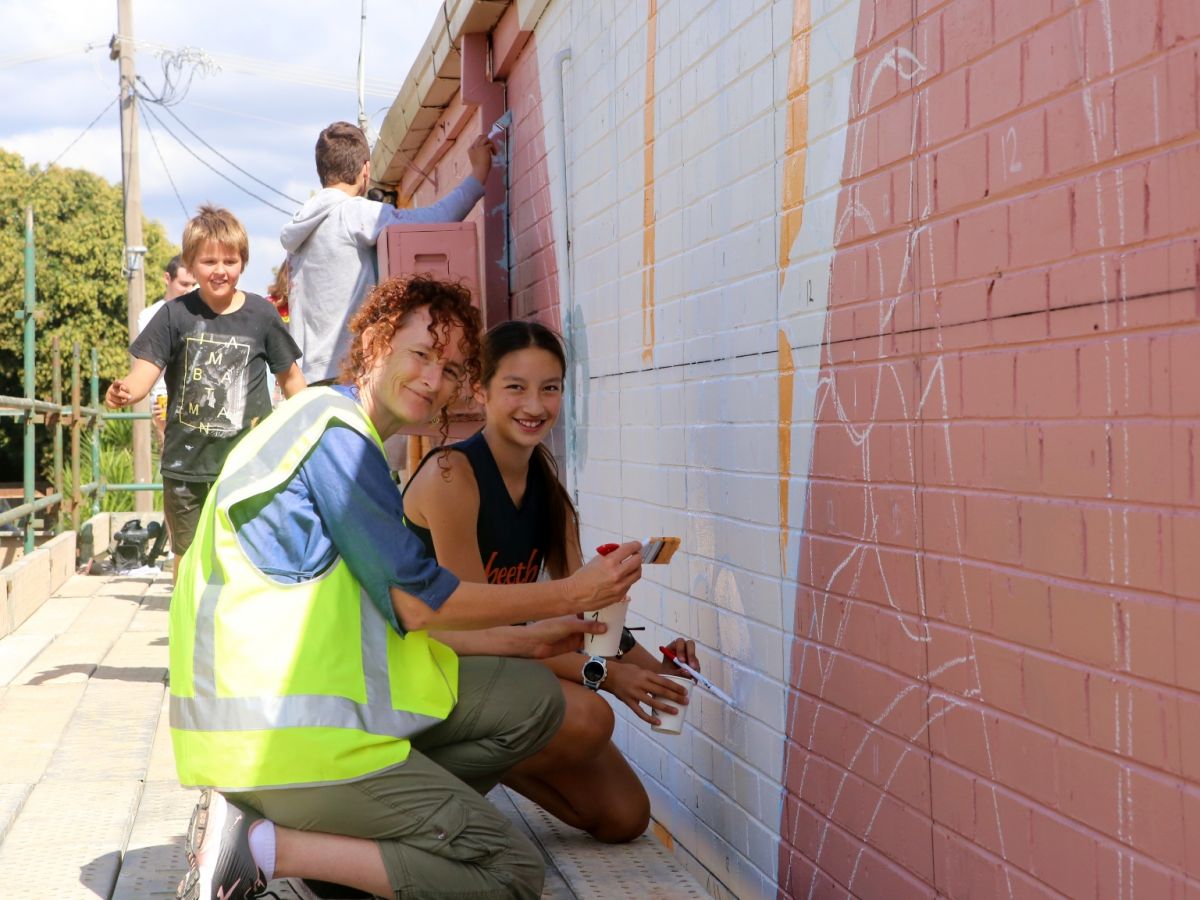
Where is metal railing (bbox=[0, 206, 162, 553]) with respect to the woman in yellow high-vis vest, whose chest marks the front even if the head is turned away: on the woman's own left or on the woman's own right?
on the woman's own left

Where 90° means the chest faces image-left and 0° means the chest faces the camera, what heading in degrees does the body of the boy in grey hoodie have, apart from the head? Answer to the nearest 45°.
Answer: approximately 225°

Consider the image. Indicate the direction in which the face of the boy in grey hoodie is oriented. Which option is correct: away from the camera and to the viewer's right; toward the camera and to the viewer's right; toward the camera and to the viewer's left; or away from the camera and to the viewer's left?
away from the camera and to the viewer's right

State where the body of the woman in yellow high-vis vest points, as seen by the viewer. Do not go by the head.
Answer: to the viewer's right

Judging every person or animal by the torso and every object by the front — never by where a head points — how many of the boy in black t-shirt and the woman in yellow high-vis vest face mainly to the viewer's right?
1

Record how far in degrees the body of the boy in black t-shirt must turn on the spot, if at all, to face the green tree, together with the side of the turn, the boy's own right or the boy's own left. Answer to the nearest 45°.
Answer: approximately 180°
